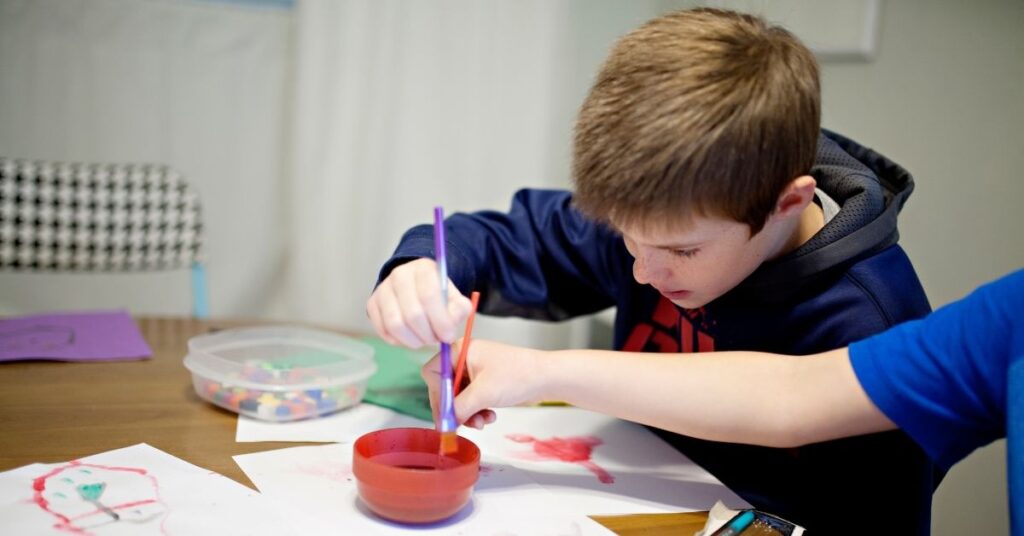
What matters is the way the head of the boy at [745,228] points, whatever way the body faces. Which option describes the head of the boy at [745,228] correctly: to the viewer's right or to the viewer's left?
to the viewer's left

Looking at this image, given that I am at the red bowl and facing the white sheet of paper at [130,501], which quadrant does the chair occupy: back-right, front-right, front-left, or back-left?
front-right

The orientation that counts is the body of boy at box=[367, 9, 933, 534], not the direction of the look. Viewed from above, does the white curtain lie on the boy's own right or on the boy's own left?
on the boy's own right

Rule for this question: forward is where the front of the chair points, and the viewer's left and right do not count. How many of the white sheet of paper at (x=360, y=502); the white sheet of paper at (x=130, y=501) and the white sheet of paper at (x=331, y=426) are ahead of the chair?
3

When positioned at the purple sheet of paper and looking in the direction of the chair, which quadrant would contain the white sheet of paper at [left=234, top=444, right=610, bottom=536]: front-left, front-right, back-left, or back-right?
back-right

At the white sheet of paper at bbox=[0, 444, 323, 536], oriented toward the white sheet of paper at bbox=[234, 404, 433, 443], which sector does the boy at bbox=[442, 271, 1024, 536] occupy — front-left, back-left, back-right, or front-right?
front-right

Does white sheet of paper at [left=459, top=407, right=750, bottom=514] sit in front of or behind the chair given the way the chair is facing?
in front

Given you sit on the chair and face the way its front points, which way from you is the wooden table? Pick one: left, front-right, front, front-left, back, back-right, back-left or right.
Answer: front

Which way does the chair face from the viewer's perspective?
toward the camera

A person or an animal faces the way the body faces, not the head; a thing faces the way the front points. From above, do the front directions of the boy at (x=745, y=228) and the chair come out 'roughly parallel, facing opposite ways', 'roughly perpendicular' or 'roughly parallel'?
roughly perpendicular

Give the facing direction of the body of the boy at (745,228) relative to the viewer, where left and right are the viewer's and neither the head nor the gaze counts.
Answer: facing the viewer and to the left of the viewer

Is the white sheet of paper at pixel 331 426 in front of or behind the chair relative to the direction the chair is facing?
in front

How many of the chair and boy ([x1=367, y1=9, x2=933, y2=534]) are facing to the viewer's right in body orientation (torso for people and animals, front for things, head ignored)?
0
